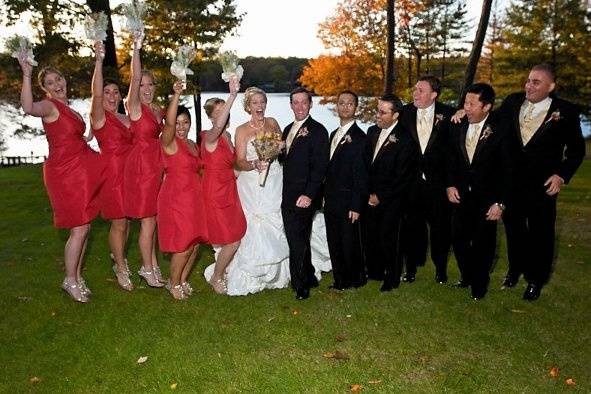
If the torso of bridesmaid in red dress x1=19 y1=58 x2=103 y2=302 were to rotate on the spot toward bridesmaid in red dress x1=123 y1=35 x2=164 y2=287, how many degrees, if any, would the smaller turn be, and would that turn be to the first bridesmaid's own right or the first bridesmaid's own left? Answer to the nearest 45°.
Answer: approximately 45° to the first bridesmaid's own left

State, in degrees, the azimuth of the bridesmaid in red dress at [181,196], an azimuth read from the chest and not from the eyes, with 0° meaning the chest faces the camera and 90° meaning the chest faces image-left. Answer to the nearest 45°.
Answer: approximately 315°

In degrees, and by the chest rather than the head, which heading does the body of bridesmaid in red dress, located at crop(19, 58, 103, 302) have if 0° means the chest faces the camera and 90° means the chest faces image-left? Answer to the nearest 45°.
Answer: approximately 315°
